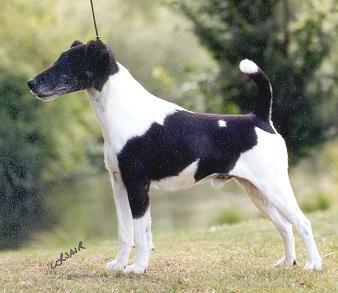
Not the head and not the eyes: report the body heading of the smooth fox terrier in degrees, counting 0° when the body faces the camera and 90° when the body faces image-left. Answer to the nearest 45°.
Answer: approximately 90°
